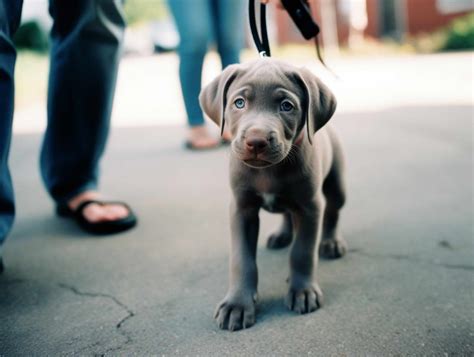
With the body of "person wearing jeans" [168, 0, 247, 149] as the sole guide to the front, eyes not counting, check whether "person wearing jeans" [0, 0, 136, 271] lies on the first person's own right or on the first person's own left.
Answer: on the first person's own right

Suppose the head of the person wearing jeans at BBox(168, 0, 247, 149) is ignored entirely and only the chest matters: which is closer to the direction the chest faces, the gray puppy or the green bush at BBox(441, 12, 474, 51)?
the gray puppy

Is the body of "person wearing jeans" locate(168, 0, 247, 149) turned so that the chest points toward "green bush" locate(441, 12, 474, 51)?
no

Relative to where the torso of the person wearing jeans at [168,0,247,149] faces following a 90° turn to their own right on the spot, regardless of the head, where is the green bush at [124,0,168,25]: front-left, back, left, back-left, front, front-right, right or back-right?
back-right

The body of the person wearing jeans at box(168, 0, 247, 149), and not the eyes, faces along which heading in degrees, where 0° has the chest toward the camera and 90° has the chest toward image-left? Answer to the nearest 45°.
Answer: approximately 315°

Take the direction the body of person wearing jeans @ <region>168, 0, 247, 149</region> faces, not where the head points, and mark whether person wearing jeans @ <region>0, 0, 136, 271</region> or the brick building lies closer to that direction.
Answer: the person wearing jeans

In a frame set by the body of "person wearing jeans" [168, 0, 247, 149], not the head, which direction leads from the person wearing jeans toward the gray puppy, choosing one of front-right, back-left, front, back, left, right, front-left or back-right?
front-right

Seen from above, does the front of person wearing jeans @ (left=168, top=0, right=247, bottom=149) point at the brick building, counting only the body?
no
